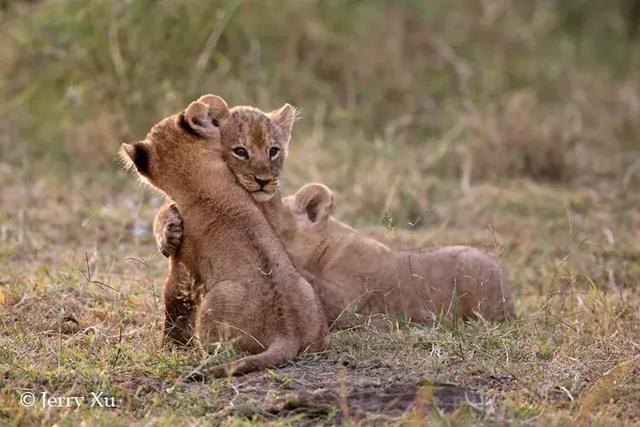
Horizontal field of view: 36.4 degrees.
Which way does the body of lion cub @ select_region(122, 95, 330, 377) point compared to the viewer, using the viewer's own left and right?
facing away from the viewer and to the left of the viewer

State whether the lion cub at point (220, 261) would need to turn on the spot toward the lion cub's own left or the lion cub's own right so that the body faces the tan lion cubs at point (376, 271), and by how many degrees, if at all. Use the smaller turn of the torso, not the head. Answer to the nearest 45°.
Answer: approximately 90° to the lion cub's own right
